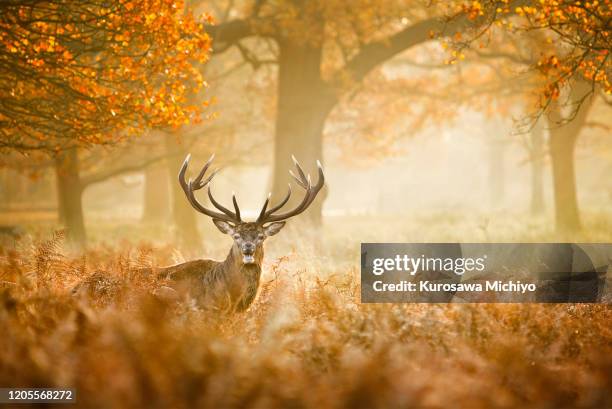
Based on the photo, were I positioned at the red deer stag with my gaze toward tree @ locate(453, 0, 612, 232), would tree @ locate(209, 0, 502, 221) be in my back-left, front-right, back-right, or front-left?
front-left

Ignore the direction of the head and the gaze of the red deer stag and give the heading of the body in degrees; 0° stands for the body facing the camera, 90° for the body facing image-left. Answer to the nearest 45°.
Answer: approximately 315°

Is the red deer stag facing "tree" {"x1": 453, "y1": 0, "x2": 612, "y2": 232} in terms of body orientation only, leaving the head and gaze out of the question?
no

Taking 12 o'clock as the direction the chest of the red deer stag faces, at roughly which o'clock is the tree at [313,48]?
The tree is roughly at 8 o'clock from the red deer stag.
